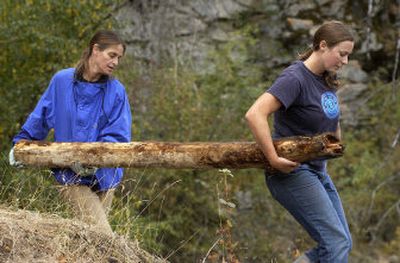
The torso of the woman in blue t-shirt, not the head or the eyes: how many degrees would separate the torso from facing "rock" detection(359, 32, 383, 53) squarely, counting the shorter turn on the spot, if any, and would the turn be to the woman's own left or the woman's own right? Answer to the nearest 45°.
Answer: approximately 135° to the woman's own left

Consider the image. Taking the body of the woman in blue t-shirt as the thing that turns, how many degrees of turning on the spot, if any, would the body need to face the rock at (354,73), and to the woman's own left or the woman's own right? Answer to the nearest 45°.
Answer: approximately 135° to the woman's own left

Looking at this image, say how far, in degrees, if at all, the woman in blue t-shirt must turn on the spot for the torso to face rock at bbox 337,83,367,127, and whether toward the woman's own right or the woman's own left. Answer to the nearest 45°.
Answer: approximately 135° to the woman's own left

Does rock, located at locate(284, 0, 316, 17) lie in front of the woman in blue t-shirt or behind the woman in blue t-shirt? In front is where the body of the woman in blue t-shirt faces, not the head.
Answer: behind

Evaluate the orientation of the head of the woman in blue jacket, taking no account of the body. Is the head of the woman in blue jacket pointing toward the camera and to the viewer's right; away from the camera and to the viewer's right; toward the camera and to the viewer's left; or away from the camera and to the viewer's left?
toward the camera and to the viewer's right

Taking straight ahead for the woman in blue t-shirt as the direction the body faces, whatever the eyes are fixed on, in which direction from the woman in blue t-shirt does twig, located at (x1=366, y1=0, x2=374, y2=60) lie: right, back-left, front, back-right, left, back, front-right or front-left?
back-left
